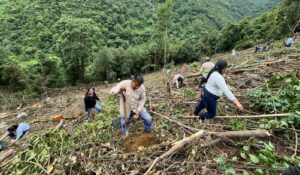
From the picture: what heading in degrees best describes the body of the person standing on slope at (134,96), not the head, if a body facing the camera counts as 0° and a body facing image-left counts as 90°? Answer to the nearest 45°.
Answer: approximately 0°

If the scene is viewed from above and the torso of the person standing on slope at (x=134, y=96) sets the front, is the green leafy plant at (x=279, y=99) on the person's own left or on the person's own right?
on the person's own left

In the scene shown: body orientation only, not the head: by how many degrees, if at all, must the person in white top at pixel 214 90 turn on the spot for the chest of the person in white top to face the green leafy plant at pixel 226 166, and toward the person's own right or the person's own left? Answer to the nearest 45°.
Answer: approximately 90° to the person's own right

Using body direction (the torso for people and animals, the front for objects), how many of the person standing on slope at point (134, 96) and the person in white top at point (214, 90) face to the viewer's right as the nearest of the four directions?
1

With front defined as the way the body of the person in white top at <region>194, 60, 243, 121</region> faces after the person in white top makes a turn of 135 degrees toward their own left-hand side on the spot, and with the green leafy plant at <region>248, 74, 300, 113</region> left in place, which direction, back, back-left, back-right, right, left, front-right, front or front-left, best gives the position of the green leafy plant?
right

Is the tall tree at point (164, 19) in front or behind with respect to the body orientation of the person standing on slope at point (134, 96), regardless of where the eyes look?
behind

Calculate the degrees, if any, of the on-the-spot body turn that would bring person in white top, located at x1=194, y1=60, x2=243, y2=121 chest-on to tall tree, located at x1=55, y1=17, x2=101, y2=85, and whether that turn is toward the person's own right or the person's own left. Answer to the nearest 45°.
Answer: approximately 135° to the person's own left

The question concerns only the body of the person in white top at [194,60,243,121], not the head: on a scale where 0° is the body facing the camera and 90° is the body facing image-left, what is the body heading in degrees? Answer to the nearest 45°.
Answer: approximately 270°

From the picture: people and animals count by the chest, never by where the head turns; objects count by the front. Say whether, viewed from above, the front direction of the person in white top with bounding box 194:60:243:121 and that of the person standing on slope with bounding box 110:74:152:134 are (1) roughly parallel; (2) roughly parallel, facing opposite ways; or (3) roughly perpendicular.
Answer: roughly perpendicular

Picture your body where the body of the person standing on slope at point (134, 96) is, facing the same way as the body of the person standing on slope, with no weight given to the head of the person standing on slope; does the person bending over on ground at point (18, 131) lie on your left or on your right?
on your right
